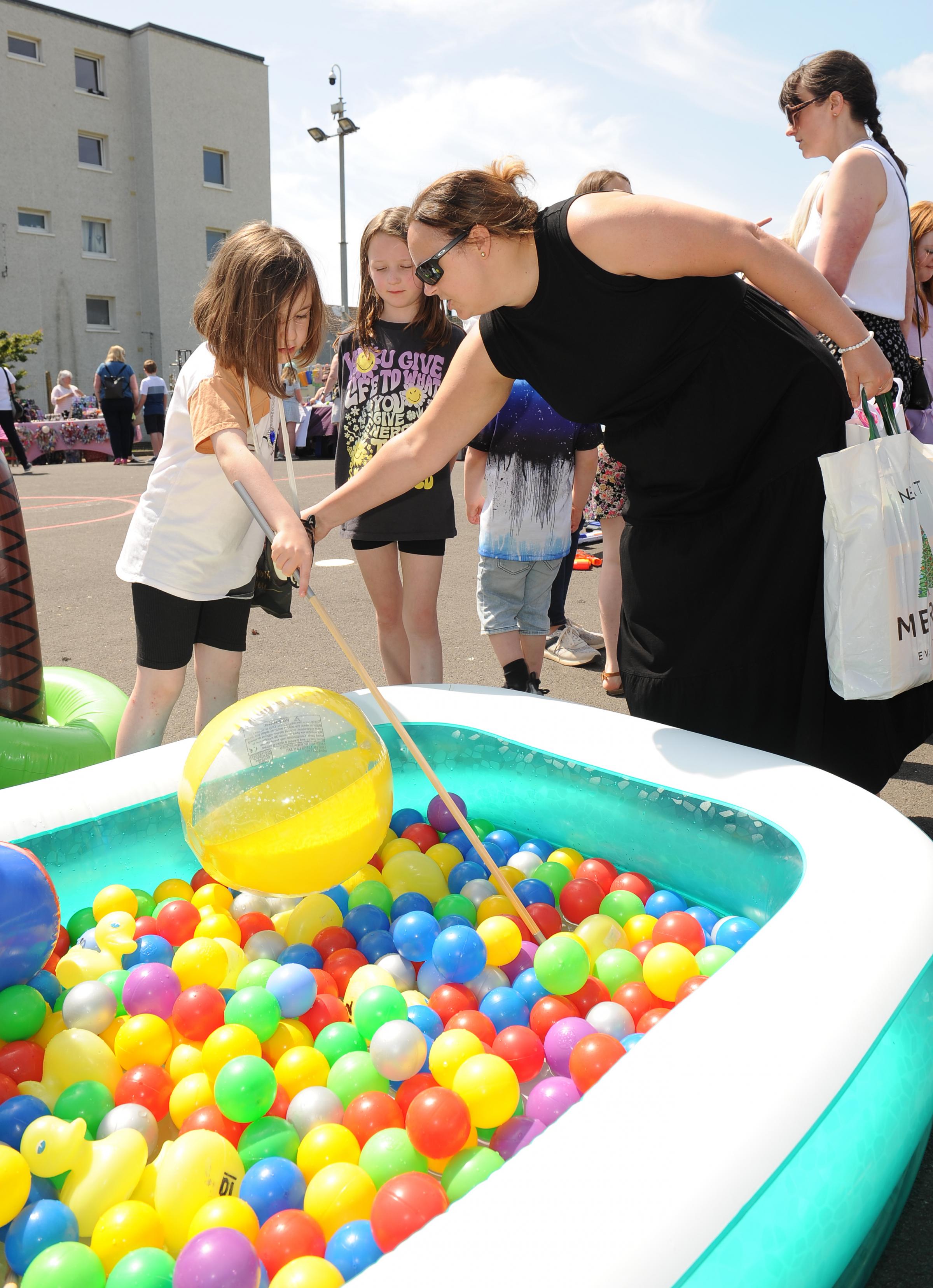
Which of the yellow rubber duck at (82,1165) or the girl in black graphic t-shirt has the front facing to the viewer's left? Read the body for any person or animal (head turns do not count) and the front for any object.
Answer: the yellow rubber duck

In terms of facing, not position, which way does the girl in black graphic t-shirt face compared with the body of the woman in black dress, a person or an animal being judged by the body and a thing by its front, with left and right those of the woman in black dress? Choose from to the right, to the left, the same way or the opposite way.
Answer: to the left

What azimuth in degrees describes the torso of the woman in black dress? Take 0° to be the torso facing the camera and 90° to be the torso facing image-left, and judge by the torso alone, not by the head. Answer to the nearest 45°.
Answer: approximately 90°

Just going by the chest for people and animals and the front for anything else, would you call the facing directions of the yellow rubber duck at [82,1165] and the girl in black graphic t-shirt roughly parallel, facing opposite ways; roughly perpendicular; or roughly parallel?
roughly perpendicular

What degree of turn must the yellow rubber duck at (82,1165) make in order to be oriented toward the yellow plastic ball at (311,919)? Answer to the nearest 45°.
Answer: approximately 135° to its right

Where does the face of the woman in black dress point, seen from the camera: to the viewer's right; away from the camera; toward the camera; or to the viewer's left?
to the viewer's left

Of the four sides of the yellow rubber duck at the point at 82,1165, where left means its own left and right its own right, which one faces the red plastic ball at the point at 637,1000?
back

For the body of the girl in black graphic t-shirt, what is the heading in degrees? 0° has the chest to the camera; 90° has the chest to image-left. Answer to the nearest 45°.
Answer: approximately 0°

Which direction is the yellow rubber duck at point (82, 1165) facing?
to the viewer's left
